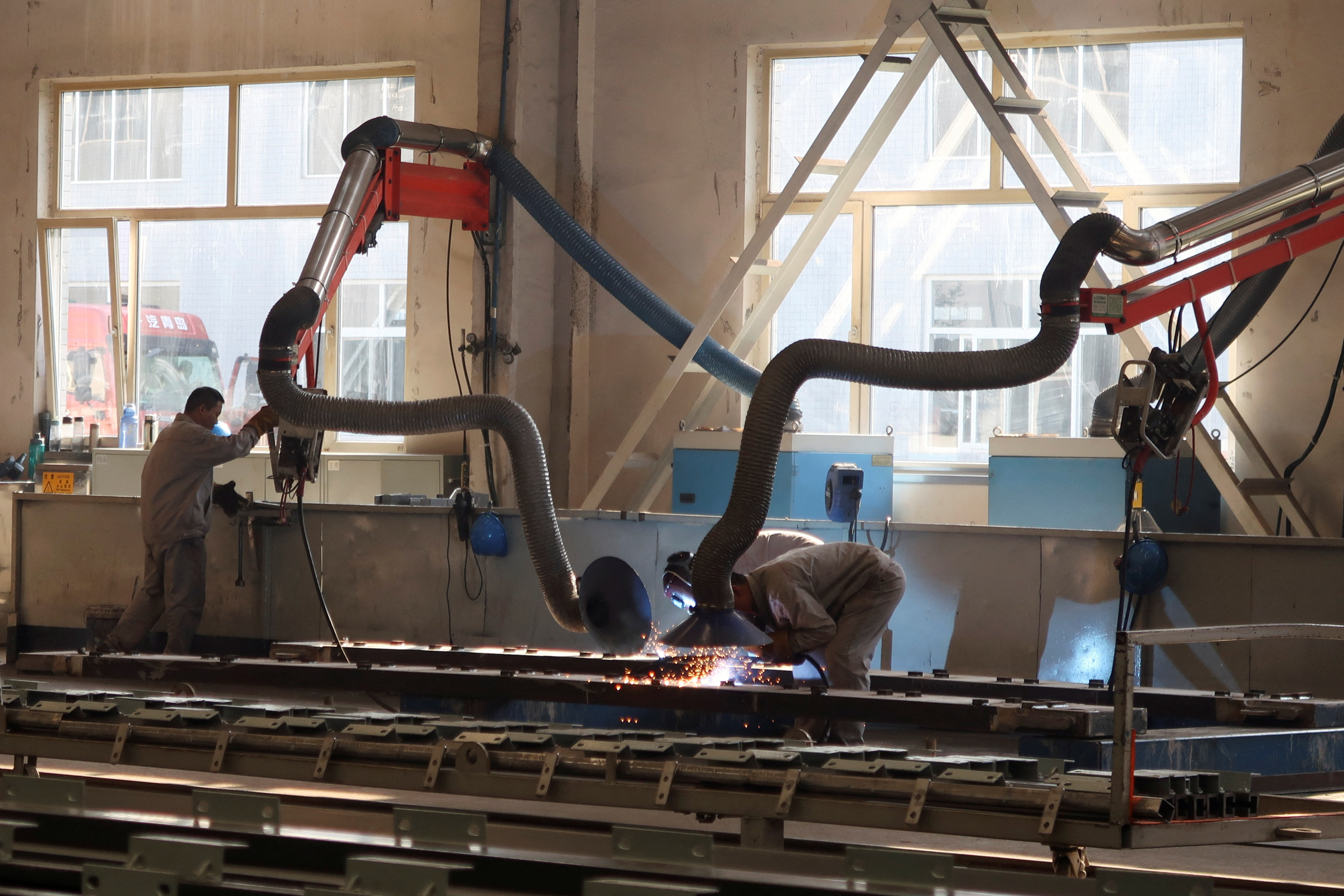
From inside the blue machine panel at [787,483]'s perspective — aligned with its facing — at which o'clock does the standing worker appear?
The standing worker is roughly at 3 o'clock from the blue machine panel.

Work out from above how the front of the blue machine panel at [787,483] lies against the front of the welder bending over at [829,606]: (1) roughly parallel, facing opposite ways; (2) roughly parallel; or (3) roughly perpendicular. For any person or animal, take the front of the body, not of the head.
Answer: roughly perpendicular

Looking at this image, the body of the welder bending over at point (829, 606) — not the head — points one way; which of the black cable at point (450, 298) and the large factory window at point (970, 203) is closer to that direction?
the black cable

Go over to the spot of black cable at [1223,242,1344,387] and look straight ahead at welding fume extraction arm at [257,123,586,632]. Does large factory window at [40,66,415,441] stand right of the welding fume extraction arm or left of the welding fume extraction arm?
right

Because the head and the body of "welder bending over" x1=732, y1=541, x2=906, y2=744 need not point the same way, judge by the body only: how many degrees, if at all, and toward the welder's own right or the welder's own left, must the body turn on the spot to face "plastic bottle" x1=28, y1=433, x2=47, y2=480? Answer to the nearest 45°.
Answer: approximately 45° to the welder's own right

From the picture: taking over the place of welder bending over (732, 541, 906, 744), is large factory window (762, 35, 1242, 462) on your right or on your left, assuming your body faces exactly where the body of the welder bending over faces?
on your right

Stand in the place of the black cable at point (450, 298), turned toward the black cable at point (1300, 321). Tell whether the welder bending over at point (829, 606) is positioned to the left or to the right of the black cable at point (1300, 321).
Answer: right

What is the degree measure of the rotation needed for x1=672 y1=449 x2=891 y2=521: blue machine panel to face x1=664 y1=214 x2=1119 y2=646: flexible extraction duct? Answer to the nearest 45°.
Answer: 0° — it already faces it

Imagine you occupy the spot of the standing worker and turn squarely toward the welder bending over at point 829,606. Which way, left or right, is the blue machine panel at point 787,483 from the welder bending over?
left

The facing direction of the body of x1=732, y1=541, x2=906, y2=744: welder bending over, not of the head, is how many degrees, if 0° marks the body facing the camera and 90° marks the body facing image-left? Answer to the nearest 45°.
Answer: approximately 90°

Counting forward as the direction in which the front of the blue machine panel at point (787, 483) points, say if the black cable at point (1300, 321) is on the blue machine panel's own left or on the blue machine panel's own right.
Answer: on the blue machine panel's own left

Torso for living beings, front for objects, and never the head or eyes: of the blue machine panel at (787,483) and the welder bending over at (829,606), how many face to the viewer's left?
1

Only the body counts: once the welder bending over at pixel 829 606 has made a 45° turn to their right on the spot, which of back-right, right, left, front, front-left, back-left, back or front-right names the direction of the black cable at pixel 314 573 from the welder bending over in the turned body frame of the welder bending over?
front-left
